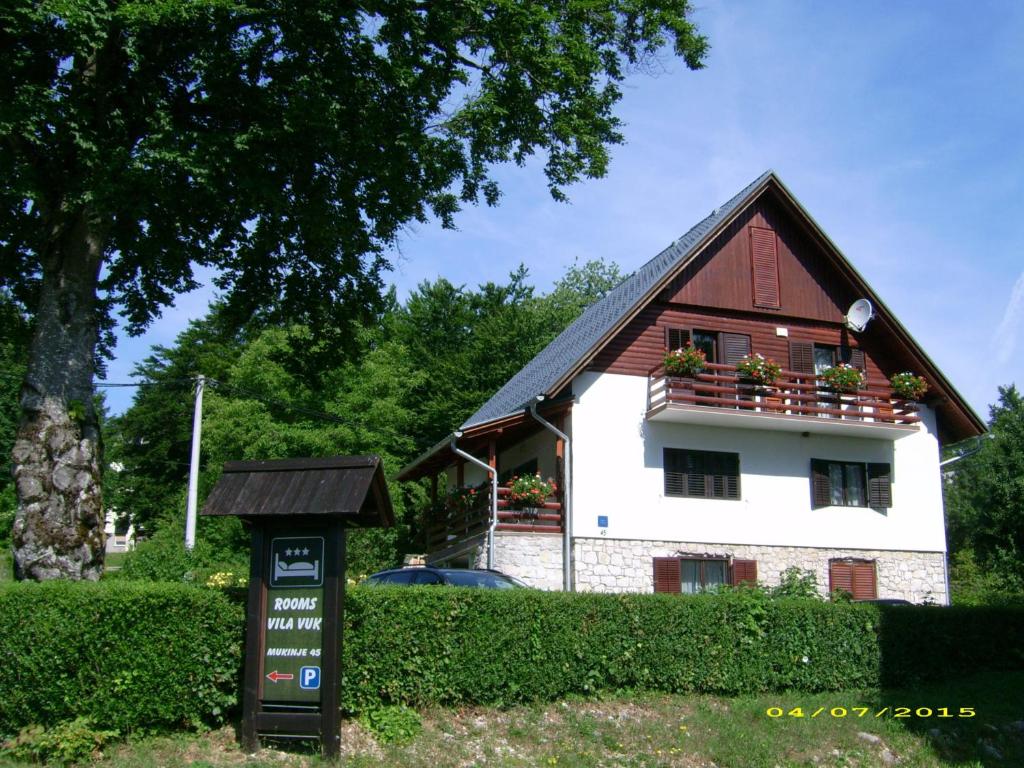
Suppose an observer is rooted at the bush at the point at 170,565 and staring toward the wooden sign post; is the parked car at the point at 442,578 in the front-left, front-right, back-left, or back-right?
front-left

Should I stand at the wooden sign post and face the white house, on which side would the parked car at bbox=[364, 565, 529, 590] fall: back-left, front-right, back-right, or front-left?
front-left
